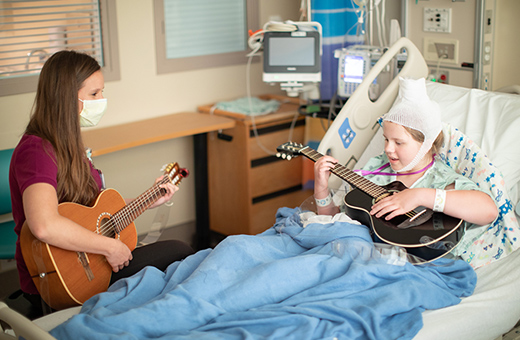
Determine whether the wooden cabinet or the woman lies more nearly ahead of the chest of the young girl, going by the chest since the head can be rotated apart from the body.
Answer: the woman

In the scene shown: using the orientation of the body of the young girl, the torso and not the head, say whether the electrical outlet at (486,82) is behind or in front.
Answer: behind

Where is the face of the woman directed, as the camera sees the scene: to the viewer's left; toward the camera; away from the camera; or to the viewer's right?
to the viewer's right

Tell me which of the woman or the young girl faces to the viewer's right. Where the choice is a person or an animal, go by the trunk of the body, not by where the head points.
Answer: the woman

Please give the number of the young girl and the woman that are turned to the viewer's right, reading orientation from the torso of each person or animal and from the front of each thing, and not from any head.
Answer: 1

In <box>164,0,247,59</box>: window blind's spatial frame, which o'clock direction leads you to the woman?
The woman is roughly at 2 o'clock from the window blind.

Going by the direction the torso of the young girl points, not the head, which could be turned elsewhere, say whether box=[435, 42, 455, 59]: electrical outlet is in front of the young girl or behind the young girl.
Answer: behind

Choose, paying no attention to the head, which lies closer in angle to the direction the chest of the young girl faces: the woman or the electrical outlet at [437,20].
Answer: the woman

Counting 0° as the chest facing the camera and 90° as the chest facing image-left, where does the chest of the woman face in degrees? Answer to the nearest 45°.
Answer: approximately 270°
